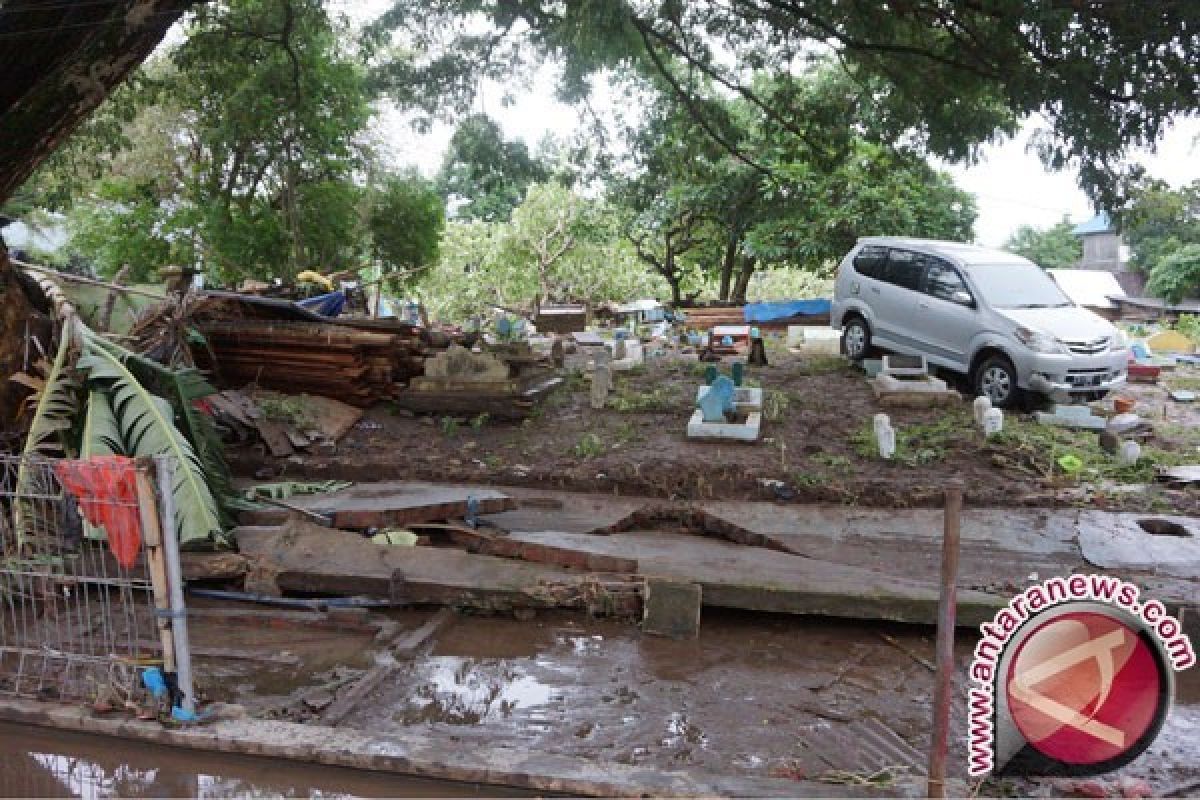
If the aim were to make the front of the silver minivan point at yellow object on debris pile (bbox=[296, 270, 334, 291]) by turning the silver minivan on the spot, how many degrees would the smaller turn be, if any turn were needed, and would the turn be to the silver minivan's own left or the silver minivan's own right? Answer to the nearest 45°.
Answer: approximately 135° to the silver minivan's own right

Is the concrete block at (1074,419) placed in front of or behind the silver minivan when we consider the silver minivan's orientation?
in front

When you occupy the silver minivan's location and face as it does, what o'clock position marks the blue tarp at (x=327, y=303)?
The blue tarp is roughly at 4 o'clock from the silver minivan.

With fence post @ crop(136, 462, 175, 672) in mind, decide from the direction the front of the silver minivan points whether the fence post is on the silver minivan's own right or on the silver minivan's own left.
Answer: on the silver minivan's own right

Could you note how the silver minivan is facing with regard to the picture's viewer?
facing the viewer and to the right of the viewer

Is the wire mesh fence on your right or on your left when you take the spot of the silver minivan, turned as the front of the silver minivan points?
on your right

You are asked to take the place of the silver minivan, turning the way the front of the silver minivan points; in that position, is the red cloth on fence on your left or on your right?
on your right

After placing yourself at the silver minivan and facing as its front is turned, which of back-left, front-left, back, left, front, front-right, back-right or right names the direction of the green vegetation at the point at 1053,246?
back-left

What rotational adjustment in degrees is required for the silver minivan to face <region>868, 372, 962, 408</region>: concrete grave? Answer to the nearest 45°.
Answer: approximately 90° to its right

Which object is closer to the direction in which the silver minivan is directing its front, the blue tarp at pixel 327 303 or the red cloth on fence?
the red cloth on fence

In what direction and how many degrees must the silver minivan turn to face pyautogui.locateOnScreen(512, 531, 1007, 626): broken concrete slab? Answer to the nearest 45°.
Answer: approximately 45° to its right

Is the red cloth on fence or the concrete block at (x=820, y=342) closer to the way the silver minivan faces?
the red cloth on fence

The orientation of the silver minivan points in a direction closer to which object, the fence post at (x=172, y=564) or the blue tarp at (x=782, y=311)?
the fence post

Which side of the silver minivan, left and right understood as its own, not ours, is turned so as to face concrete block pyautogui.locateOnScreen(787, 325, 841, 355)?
back

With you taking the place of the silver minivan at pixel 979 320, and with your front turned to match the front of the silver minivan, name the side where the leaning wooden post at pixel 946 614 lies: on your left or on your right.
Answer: on your right

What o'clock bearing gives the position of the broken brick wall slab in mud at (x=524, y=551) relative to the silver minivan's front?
The broken brick wall slab in mud is roughly at 2 o'clock from the silver minivan.

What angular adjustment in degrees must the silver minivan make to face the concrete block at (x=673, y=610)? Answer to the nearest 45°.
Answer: approximately 45° to its right

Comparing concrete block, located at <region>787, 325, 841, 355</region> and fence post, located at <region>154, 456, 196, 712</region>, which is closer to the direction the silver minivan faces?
the fence post
